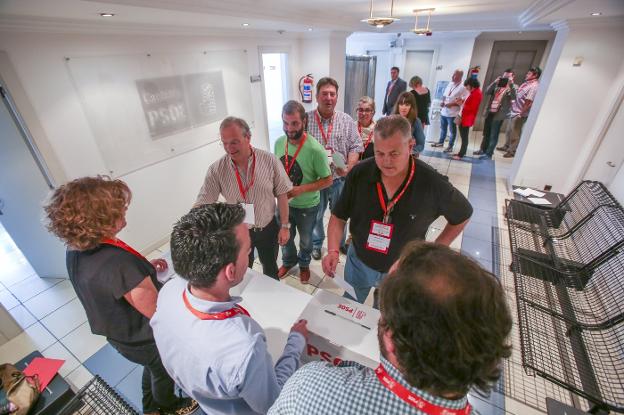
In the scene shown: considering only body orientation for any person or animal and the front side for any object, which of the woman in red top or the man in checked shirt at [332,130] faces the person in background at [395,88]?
the woman in red top

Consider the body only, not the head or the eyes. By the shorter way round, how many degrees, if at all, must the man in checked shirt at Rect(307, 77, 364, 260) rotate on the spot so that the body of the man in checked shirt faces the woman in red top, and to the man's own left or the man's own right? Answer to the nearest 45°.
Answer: approximately 135° to the man's own left

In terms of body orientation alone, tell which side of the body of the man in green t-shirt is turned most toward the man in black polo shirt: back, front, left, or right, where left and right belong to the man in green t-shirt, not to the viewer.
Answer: left

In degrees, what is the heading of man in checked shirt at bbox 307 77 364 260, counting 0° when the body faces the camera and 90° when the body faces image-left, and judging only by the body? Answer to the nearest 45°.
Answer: approximately 0°

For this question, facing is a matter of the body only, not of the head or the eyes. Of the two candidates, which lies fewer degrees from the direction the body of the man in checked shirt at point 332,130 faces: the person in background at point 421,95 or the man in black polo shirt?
the man in black polo shirt

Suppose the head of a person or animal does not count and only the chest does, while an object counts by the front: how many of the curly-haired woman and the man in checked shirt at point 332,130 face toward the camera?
1

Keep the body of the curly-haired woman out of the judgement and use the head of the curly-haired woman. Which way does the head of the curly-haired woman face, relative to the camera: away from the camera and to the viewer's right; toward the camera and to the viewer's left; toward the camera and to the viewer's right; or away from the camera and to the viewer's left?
away from the camera and to the viewer's right

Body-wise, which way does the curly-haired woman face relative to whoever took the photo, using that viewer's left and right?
facing away from the viewer and to the right of the viewer

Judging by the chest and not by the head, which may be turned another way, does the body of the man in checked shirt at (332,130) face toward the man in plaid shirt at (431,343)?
yes

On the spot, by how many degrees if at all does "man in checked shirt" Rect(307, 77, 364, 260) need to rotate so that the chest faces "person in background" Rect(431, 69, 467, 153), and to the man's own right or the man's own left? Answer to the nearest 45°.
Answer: approximately 135° to the man's own left
